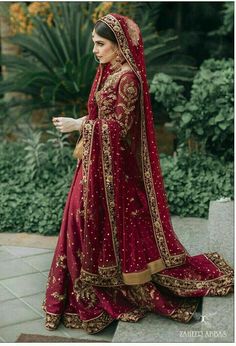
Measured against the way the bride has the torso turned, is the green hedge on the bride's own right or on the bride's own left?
on the bride's own right

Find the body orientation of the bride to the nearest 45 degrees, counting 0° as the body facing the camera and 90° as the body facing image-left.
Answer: approximately 90°

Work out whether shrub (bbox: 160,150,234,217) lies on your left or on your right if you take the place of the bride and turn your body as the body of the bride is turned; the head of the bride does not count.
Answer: on your right

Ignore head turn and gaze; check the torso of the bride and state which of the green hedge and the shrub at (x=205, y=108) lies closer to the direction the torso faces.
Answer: the green hedge

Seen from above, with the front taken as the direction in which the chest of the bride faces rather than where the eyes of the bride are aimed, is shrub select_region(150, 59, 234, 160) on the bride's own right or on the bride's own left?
on the bride's own right

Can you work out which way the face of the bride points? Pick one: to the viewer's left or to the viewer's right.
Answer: to the viewer's left
